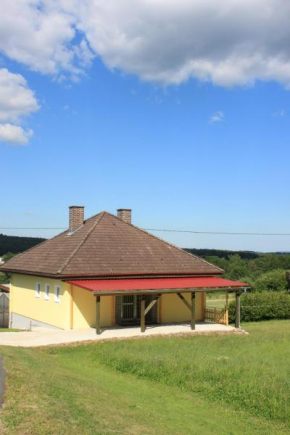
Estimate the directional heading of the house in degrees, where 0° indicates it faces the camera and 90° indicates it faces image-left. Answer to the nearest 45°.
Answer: approximately 315°

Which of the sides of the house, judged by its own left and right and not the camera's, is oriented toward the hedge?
left
